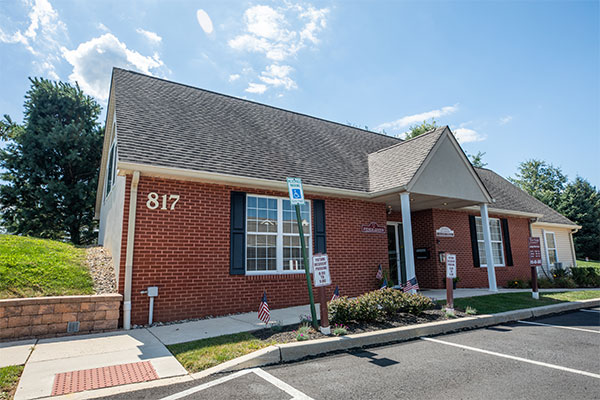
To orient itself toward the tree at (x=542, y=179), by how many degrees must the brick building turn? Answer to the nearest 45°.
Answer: approximately 90° to its left

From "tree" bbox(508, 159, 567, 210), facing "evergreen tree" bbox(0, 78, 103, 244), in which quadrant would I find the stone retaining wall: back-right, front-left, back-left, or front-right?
front-left

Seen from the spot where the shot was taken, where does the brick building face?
facing the viewer and to the right of the viewer

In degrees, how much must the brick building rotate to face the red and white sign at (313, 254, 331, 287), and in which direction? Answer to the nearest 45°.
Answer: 0° — it already faces it

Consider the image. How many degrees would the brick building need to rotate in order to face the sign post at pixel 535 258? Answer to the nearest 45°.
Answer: approximately 45° to its left

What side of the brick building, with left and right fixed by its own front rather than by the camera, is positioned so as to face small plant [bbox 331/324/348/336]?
front

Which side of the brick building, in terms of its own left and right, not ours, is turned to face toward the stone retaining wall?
right

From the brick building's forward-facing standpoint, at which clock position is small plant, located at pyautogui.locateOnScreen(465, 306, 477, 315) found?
The small plant is roughly at 11 o'clock from the brick building.

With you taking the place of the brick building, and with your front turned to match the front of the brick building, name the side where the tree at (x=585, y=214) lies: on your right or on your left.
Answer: on your left

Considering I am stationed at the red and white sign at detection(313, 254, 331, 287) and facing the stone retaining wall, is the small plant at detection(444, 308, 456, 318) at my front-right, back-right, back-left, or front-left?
back-right
